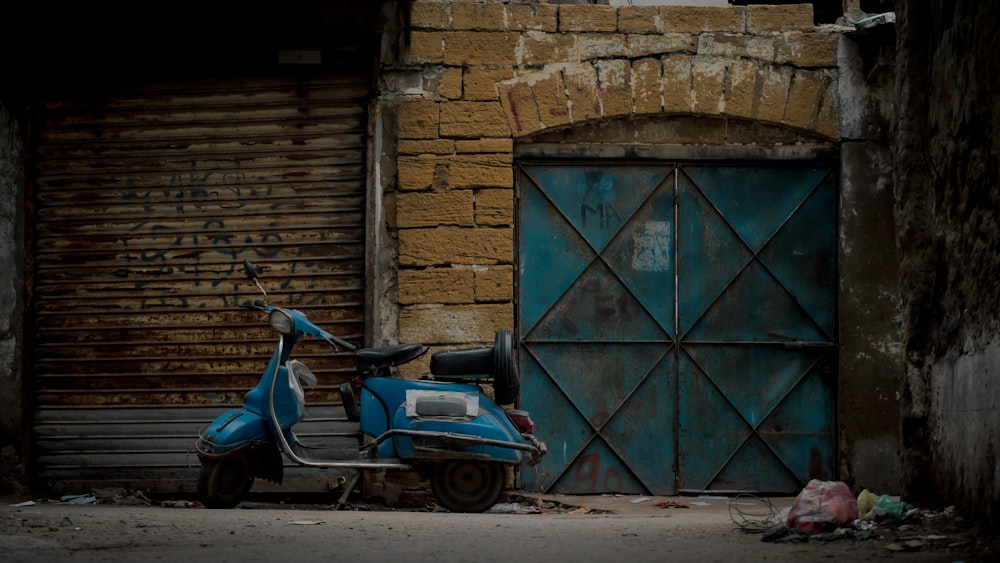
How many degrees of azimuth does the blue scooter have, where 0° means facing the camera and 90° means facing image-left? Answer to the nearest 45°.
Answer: approximately 90°

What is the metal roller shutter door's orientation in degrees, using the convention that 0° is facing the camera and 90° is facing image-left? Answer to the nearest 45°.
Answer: approximately 0°

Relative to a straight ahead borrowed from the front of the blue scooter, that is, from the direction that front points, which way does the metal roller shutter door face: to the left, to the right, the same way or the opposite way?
to the left

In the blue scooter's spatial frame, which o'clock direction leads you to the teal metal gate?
The teal metal gate is roughly at 5 o'clock from the blue scooter.

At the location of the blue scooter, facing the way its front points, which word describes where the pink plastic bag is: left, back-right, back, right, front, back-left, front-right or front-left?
back-left

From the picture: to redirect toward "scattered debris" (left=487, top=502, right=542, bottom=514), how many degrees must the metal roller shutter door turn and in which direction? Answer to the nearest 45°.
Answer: approximately 45° to its left

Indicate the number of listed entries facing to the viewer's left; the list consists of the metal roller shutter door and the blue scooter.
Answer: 1
